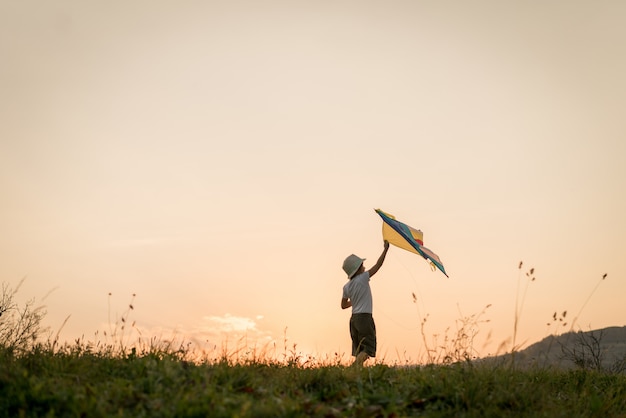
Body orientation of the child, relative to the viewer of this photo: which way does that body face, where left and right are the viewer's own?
facing away from the viewer and to the right of the viewer
